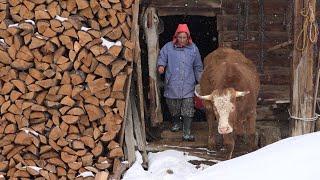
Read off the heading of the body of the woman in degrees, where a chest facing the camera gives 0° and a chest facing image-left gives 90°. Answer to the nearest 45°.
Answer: approximately 0°

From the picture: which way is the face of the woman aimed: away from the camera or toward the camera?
toward the camera

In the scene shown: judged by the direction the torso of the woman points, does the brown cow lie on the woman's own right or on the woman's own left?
on the woman's own left

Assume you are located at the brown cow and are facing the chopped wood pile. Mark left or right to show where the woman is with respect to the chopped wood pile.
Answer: right

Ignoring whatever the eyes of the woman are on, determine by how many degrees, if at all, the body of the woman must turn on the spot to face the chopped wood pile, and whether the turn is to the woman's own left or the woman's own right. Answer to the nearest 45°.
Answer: approximately 45° to the woman's own right
